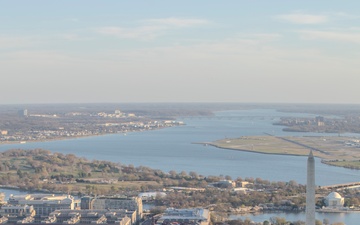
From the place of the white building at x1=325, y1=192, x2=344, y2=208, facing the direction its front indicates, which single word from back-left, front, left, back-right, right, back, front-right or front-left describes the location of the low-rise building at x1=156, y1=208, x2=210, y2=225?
front-right

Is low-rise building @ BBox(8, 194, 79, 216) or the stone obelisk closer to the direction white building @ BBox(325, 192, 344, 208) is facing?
the stone obelisk

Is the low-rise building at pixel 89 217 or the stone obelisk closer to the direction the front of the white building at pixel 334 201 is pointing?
the stone obelisk

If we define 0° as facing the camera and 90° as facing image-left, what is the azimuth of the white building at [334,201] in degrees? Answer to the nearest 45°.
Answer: approximately 0°

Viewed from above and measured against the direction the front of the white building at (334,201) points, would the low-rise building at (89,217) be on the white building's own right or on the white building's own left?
on the white building's own right

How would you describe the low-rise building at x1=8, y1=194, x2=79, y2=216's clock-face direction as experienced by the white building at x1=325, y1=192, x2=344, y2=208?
The low-rise building is roughly at 2 o'clock from the white building.

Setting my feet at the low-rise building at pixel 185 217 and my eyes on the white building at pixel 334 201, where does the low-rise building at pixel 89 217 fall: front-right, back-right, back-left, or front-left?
back-left

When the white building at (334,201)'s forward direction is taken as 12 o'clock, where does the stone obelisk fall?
The stone obelisk is roughly at 12 o'clock from the white building.

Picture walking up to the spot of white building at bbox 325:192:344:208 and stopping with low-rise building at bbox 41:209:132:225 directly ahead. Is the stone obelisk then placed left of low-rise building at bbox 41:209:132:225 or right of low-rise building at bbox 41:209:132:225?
left
